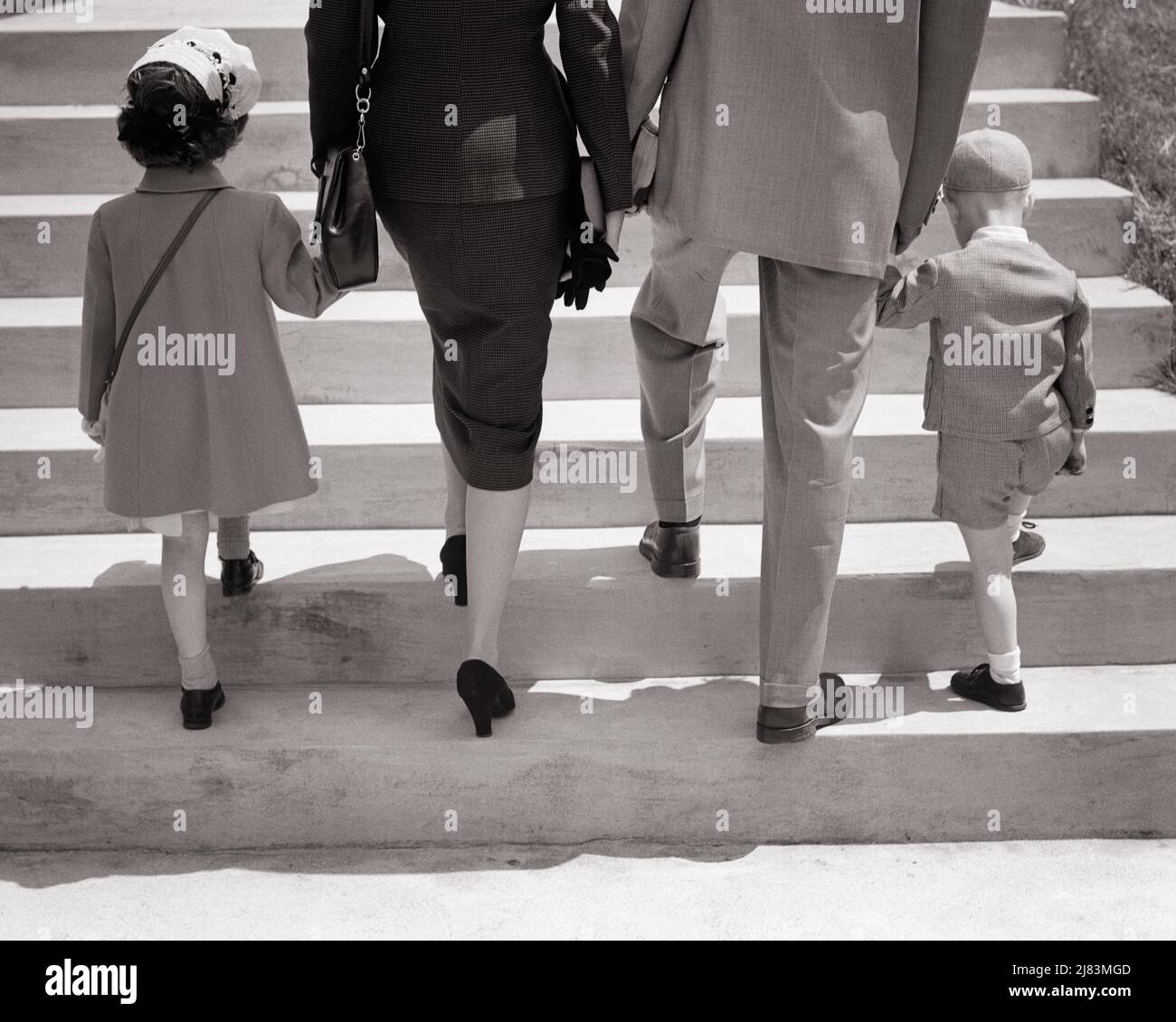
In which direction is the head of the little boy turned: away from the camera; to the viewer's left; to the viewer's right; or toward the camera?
away from the camera

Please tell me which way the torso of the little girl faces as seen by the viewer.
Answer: away from the camera

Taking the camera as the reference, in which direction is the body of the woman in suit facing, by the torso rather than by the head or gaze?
away from the camera

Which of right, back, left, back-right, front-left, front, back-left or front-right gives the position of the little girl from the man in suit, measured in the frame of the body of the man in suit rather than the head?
left

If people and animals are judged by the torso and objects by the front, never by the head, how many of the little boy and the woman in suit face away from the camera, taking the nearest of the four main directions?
2

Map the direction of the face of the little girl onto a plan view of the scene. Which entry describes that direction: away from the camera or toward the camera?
away from the camera

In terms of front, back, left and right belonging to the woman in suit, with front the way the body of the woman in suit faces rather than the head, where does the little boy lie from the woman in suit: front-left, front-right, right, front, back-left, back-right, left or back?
right

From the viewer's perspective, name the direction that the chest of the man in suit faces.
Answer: away from the camera

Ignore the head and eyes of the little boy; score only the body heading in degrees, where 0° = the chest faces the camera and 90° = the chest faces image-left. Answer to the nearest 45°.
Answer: approximately 180°
